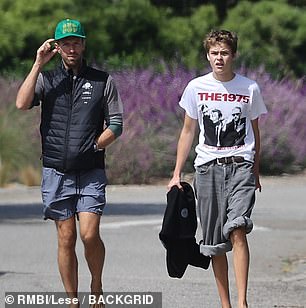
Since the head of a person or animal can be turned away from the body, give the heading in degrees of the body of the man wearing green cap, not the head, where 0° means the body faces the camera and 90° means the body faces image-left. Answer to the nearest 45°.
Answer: approximately 0°
